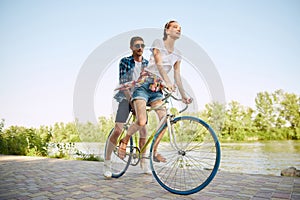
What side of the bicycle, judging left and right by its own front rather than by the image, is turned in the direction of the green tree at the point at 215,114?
left

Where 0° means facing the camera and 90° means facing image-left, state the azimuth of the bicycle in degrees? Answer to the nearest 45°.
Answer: approximately 315°

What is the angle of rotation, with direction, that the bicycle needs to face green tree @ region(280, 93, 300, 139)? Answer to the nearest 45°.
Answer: approximately 90° to its left

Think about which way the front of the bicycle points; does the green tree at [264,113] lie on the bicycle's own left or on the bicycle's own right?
on the bicycle's own left
